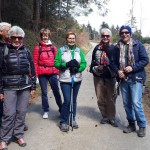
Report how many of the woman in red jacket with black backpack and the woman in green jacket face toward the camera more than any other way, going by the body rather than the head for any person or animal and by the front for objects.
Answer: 2

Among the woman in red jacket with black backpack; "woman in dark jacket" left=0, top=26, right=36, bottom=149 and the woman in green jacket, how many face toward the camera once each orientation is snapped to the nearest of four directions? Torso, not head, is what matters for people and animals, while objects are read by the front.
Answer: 3

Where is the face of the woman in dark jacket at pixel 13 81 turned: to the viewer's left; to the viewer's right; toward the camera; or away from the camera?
toward the camera

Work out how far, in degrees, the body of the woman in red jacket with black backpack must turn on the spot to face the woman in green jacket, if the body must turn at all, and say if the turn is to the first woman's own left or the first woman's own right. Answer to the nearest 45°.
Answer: approximately 45° to the first woman's own left

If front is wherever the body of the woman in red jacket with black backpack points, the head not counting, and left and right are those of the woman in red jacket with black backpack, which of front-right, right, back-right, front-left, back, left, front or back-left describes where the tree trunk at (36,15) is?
back

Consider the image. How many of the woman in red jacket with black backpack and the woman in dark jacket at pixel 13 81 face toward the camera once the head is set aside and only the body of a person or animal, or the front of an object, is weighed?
2

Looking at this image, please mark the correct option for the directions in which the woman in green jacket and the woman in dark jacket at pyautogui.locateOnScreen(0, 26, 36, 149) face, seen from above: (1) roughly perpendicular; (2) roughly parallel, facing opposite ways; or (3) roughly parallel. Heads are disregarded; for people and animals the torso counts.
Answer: roughly parallel

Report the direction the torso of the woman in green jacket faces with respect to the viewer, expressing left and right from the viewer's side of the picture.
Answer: facing the viewer

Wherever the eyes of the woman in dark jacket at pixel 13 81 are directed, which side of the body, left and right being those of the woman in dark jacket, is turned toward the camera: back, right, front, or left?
front

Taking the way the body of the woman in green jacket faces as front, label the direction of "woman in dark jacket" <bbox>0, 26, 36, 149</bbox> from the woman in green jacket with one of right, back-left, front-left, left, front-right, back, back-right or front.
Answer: front-right

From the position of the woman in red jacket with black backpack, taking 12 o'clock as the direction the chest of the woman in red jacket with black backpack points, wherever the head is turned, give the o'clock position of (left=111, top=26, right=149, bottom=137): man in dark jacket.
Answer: The man in dark jacket is roughly at 10 o'clock from the woman in red jacket with black backpack.

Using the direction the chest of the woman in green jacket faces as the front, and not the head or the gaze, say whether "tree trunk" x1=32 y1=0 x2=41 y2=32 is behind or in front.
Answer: behind

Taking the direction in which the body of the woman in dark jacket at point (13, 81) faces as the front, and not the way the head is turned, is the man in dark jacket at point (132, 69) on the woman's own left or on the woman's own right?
on the woman's own left
